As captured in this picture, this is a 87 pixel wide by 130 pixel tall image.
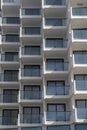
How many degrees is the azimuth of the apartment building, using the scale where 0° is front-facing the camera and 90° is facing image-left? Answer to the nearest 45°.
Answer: approximately 0°
